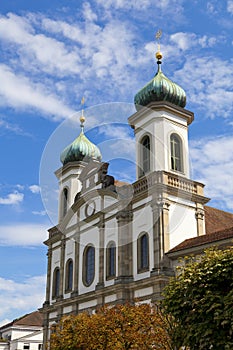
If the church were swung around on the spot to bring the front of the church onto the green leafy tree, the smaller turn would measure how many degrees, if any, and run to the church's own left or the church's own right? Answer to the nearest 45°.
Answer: approximately 45° to the church's own left

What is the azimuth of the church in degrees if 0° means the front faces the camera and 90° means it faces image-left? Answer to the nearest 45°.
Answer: approximately 45°

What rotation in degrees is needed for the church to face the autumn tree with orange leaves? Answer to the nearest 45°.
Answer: approximately 45° to its left

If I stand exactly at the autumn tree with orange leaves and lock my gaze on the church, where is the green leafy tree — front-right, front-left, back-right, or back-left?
back-right
